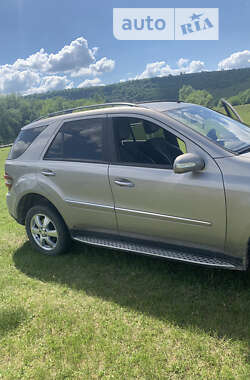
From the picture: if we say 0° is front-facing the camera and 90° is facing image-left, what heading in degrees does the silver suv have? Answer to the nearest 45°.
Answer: approximately 315°
